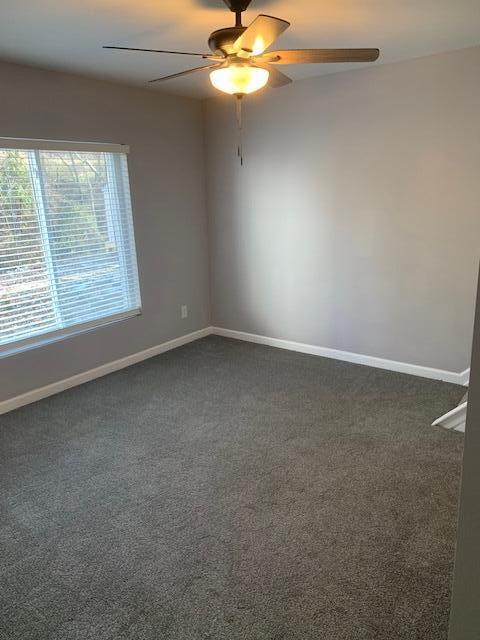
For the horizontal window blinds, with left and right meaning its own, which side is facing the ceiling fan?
front

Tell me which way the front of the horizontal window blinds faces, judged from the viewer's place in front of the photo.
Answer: facing the viewer and to the right of the viewer
